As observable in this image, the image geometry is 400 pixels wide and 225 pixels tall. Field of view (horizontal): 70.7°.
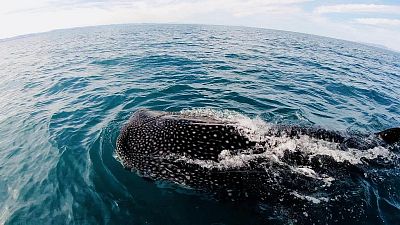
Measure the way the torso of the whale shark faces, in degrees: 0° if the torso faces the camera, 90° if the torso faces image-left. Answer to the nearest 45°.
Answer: approximately 90°
